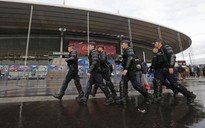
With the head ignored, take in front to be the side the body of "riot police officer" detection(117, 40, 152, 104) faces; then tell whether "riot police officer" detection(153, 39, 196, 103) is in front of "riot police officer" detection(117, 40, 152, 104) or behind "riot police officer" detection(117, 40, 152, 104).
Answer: behind

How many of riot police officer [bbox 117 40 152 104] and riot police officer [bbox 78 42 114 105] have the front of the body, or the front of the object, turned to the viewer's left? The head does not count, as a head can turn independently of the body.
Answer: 2

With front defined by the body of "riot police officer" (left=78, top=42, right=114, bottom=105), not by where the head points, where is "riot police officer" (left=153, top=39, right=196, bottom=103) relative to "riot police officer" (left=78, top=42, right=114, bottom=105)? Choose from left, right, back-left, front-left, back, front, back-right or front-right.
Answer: back

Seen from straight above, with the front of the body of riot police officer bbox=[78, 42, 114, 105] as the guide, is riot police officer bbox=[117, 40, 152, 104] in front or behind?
behind

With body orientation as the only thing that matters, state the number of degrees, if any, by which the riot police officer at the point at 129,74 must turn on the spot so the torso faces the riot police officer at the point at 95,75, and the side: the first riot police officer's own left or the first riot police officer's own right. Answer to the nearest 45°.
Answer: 0° — they already face them

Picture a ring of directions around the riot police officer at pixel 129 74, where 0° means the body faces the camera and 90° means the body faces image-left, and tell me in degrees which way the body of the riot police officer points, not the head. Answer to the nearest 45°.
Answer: approximately 90°

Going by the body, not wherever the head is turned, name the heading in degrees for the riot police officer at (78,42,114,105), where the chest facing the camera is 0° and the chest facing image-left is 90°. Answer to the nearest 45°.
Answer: approximately 90°
